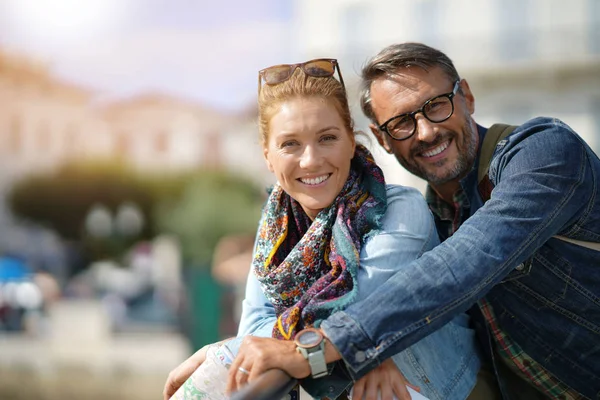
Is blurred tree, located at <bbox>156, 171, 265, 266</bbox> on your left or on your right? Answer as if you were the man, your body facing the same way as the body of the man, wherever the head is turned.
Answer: on your right

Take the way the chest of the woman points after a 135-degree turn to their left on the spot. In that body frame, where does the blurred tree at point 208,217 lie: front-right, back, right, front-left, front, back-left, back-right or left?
left

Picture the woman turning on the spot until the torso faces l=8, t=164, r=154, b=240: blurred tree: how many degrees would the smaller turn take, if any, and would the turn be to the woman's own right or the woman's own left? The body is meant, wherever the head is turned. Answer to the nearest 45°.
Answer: approximately 135° to the woman's own right

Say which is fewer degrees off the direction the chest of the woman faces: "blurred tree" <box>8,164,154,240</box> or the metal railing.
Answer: the metal railing

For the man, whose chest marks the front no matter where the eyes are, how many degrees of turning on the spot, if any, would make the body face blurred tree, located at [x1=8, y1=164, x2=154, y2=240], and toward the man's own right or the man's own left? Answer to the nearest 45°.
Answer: approximately 90° to the man's own right

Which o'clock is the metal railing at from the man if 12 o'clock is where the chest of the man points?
The metal railing is roughly at 12 o'clock from the man.

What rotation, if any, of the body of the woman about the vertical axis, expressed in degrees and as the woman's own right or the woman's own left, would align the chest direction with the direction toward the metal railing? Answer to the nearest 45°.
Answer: approximately 45° to the woman's own left

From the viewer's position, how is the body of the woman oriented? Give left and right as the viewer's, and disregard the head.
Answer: facing the viewer and to the left of the viewer
